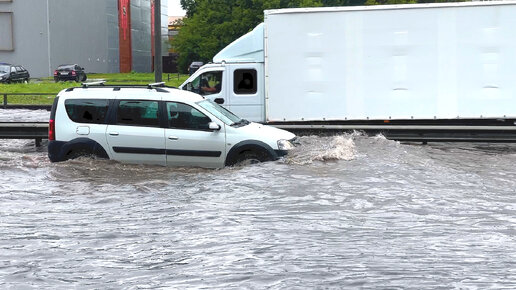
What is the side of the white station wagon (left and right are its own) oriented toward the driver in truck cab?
left

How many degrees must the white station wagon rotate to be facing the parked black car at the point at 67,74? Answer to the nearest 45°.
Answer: approximately 90° to its left

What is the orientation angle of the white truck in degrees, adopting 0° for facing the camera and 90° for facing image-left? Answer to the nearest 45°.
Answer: approximately 90°

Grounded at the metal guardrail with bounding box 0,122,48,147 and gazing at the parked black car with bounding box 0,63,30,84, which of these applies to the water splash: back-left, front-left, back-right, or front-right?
back-right

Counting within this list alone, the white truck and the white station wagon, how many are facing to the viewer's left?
1

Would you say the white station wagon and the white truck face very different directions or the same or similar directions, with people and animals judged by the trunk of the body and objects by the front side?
very different directions

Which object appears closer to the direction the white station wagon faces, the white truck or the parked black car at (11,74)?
the white truck

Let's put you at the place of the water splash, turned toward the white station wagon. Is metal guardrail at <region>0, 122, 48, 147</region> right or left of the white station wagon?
right

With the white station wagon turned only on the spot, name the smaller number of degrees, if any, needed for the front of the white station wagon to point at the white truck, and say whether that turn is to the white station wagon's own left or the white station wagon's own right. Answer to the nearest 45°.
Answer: approximately 45° to the white station wagon's own left

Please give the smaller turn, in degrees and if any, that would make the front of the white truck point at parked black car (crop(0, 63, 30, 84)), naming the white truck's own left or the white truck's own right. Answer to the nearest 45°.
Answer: approximately 45° to the white truck's own right

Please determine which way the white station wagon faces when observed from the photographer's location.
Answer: facing to the right of the viewer

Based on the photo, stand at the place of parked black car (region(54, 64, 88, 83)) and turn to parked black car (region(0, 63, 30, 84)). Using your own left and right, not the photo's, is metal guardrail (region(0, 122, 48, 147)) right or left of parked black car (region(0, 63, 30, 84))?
left
